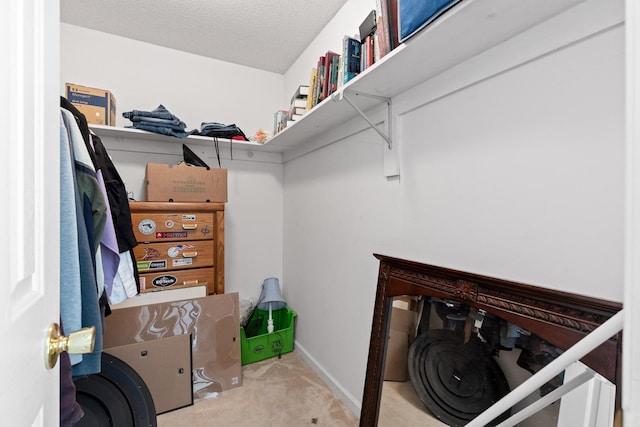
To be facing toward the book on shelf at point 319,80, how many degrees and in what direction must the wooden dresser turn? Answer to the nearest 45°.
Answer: approximately 45° to its left

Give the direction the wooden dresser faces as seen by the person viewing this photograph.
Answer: facing the viewer

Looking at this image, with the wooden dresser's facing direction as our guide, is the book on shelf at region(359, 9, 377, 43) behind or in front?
in front

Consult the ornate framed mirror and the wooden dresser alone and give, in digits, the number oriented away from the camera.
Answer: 0

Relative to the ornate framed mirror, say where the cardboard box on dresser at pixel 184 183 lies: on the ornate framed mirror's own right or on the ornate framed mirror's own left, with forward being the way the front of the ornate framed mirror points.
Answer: on the ornate framed mirror's own right

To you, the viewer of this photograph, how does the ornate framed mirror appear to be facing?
facing the viewer and to the left of the viewer

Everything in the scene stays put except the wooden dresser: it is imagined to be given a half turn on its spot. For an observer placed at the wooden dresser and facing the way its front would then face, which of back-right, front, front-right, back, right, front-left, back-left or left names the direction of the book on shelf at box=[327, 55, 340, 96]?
back-right

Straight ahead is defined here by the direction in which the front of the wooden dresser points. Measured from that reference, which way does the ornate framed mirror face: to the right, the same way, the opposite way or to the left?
to the right

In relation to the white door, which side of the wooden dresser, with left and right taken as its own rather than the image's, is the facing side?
front

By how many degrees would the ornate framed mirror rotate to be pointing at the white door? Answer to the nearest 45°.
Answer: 0° — it already faces it
